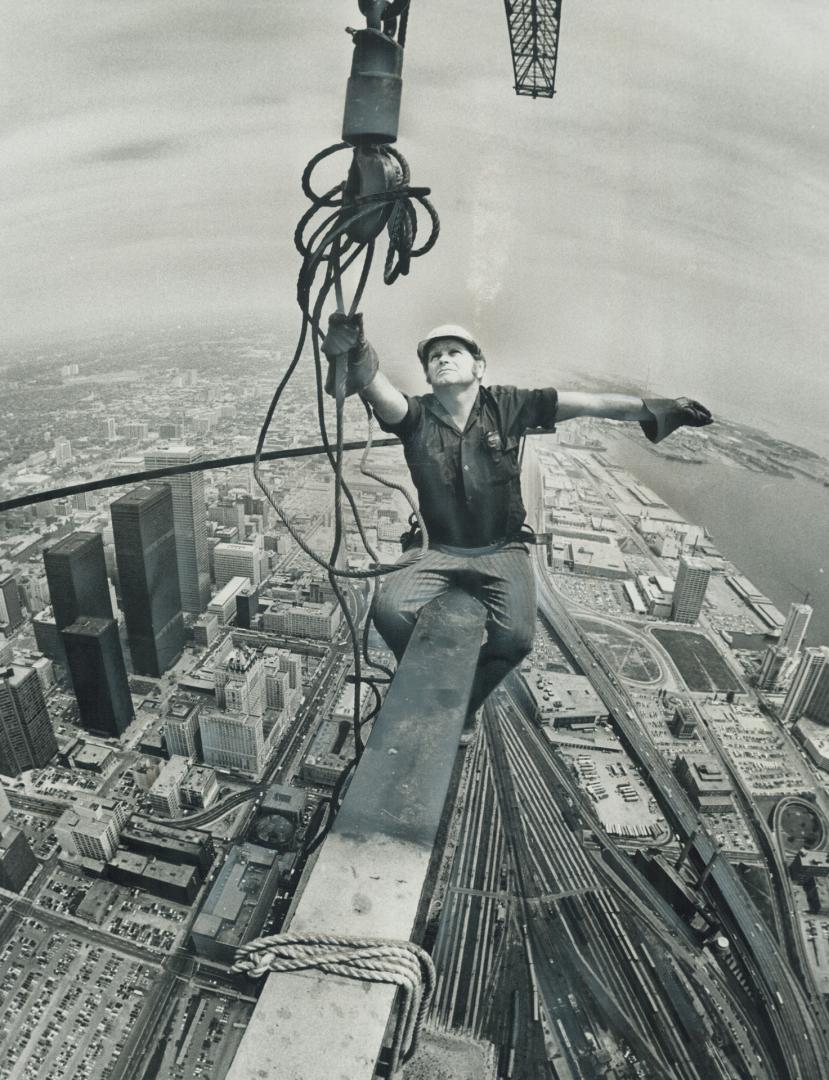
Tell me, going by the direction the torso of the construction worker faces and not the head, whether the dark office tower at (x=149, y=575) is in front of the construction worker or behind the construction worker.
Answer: behind

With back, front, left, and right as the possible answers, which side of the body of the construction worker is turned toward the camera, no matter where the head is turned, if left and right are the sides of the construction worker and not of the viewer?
front

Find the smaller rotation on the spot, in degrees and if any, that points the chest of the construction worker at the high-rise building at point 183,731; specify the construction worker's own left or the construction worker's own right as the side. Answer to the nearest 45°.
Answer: approximately 135° to the construction worker's own right

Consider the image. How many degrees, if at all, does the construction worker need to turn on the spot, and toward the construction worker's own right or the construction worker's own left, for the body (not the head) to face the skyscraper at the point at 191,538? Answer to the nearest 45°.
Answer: approximately 135° to the construction worker's own right

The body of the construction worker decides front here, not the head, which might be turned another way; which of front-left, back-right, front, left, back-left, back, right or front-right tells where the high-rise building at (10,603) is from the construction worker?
back-right

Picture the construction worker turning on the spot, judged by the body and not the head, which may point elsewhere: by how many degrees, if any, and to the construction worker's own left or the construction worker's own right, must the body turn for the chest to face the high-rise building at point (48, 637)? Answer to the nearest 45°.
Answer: approximately 135° to the construction worker's own right

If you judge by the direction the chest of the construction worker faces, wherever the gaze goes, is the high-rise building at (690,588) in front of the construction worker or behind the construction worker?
behind

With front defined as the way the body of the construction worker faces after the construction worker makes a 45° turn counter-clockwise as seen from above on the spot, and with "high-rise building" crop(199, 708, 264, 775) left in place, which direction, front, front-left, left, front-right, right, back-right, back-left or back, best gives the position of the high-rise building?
back

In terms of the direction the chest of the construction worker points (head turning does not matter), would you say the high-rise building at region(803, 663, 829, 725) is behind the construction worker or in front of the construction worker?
behind

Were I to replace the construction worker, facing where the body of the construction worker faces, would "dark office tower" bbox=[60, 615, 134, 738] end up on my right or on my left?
on my right

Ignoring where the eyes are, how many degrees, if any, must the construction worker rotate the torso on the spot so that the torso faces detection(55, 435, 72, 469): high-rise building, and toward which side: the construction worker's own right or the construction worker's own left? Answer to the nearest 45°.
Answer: approximately 135° to the construction worker's own right
